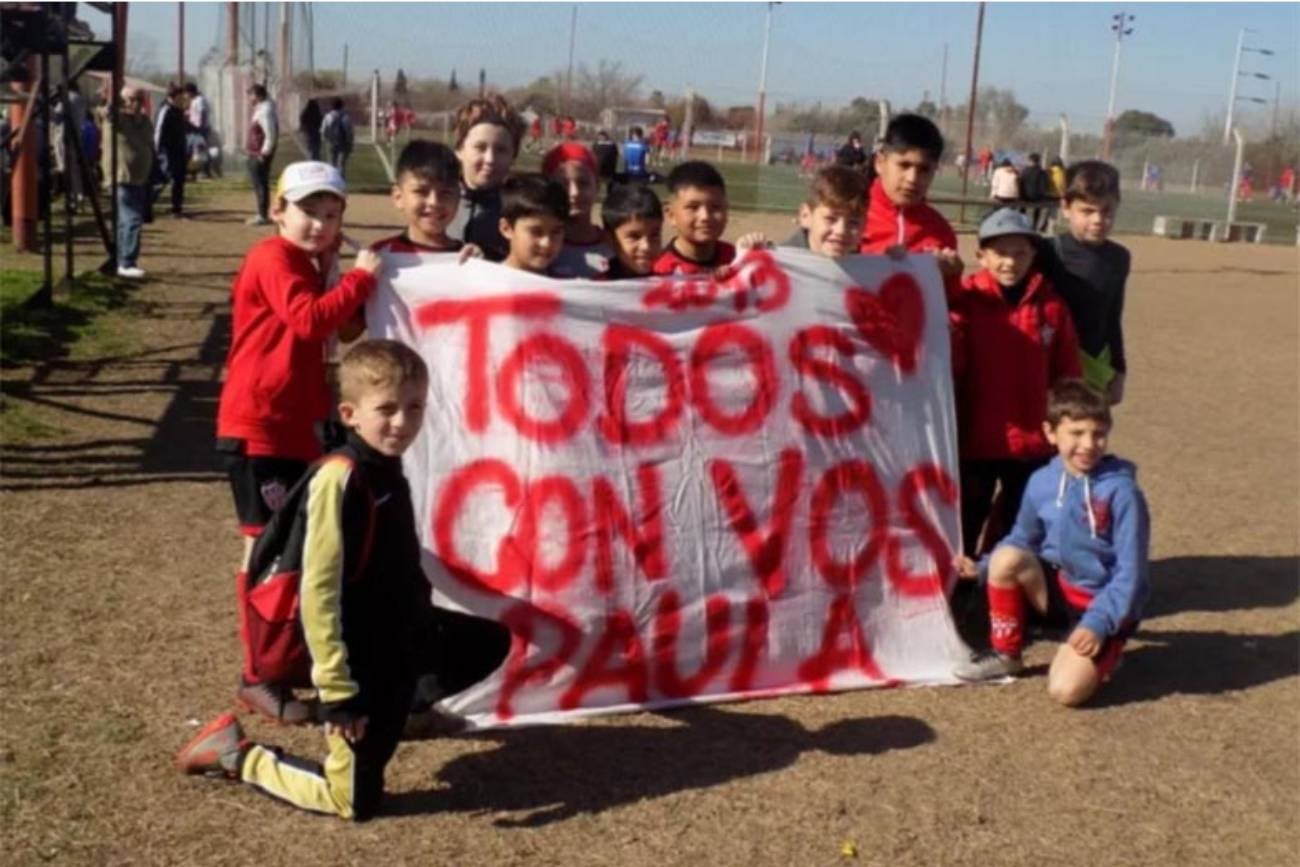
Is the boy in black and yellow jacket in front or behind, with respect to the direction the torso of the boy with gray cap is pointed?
in front

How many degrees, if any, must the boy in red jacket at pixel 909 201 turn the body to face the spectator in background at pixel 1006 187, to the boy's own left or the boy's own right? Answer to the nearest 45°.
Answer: approximately 180°

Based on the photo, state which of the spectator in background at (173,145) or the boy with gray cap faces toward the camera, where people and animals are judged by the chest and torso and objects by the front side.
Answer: the boy with gray cap

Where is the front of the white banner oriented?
toward the camera

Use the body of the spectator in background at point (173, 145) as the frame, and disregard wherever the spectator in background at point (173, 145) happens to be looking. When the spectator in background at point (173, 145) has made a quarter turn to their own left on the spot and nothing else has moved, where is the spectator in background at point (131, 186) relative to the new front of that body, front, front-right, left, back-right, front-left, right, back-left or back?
back

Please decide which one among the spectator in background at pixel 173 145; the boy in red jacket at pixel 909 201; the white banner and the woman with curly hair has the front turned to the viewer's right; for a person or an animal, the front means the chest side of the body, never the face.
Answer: the spectator in background

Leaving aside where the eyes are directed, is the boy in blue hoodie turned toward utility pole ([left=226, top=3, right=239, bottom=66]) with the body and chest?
no

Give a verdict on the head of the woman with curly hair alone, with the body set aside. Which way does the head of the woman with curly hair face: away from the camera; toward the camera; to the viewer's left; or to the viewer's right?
toward the camera

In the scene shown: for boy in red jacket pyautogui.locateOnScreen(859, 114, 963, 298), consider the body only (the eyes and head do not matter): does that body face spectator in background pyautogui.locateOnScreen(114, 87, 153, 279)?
no

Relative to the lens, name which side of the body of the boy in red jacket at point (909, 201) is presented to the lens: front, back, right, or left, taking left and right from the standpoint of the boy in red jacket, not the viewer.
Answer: front

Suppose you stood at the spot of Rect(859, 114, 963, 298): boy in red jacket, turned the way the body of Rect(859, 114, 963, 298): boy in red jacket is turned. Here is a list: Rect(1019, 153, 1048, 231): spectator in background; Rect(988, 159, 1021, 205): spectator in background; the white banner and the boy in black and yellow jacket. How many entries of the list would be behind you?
2

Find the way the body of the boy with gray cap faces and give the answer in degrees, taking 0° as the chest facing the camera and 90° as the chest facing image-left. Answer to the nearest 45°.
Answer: approximately 0°

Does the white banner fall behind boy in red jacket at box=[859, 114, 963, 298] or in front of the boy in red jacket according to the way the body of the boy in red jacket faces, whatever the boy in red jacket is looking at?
in front

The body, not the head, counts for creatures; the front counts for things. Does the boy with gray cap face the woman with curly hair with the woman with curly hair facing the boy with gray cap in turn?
no

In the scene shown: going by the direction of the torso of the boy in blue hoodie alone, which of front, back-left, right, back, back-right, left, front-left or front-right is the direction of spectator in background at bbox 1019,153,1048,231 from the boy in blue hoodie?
back-right

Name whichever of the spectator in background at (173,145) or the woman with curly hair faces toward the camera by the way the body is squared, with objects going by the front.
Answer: the woman with curly hair

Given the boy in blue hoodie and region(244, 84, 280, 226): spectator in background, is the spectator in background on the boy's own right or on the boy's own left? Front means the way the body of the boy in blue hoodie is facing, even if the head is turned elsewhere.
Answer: on the boy's own right

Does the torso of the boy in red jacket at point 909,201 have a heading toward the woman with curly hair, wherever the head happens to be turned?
no
